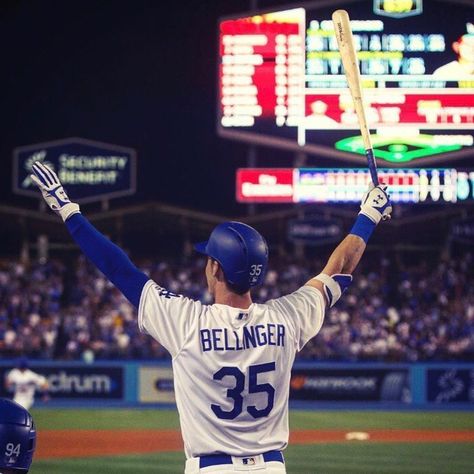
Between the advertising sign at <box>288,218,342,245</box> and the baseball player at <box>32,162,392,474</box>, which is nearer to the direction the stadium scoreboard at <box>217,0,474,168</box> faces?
the baseball player

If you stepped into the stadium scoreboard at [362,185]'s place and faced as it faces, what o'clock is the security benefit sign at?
The security benefit sign is roughly at 4 o'clock from the stadium scoreboard.

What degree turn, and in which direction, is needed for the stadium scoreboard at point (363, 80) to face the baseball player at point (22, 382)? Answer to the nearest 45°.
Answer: approximately 45° to its right

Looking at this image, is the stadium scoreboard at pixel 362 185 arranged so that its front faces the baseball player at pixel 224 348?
yes

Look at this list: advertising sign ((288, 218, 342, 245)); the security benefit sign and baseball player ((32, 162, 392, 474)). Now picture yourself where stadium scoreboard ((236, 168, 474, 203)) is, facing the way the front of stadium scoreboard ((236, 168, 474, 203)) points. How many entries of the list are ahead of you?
1

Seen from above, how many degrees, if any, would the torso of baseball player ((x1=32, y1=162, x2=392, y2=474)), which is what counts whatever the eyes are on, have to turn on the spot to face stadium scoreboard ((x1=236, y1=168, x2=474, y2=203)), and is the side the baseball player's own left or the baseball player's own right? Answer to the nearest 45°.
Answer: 0° — they already face it

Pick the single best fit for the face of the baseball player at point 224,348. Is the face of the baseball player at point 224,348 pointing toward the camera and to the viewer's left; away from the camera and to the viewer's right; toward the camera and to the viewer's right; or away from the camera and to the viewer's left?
away from the camera and to the viewer's left

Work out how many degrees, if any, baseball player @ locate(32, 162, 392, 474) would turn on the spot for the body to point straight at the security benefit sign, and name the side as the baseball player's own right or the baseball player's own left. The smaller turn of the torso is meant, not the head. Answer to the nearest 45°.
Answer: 0° — they already face it

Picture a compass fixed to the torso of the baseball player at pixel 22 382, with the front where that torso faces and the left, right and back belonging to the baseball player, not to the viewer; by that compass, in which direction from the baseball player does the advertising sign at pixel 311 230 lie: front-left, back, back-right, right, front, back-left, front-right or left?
back-left

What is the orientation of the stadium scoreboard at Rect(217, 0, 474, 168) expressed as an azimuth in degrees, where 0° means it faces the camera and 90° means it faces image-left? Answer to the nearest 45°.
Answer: approximately 0°

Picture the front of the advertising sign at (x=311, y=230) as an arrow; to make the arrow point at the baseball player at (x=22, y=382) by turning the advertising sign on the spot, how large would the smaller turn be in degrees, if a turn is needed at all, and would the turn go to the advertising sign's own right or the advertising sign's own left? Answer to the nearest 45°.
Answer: approximately 45° to the advertising sign's own right
